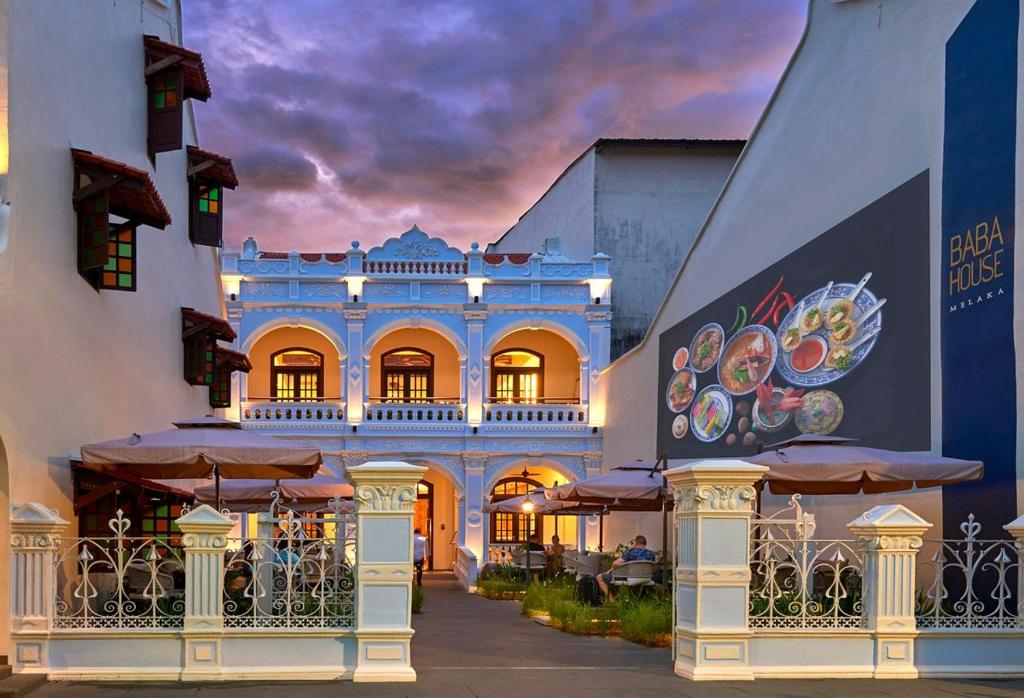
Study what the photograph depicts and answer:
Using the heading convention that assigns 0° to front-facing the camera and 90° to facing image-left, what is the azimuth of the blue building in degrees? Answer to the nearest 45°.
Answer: approximately 0°

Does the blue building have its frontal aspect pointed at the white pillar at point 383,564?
yes

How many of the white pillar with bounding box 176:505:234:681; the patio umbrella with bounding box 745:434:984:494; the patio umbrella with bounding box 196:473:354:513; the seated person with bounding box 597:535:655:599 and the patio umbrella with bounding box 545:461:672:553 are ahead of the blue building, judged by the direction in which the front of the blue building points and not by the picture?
5

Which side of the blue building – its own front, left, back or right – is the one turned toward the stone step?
front

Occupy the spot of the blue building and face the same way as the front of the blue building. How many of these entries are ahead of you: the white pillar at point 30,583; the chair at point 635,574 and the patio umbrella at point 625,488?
3

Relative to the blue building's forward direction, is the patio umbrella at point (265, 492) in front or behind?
in front

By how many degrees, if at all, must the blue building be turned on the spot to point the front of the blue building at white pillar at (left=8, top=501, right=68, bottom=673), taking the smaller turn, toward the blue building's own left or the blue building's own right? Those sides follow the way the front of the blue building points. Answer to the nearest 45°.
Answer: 0° — it already faces it

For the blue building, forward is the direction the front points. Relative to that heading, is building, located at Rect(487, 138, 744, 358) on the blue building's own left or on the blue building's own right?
on the blue building's own left

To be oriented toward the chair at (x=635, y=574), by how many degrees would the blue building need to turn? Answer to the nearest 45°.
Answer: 0° — it already faces it

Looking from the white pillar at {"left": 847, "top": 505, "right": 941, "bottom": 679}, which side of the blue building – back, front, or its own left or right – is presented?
front
